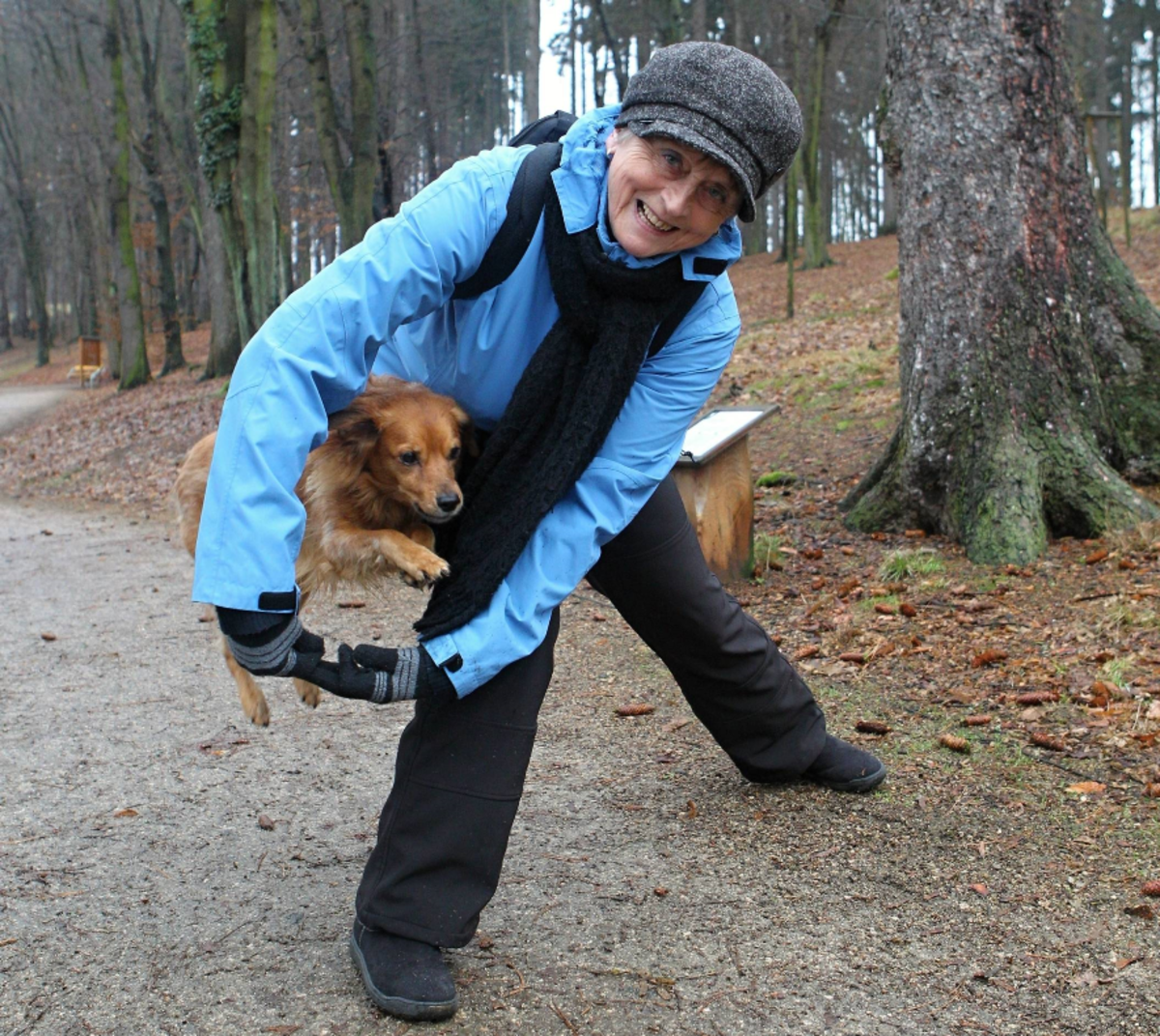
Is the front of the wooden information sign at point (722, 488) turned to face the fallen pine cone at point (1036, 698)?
no

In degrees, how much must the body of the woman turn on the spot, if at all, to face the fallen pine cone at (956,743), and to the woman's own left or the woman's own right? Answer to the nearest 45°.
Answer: approximately 135° to the woman's own left

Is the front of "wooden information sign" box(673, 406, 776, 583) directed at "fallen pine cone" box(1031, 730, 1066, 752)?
no

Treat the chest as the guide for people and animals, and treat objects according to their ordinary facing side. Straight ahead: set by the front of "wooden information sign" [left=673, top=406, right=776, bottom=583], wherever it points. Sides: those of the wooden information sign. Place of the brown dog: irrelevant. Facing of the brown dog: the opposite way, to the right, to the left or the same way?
to the left

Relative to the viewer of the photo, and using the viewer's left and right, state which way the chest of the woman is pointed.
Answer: facing the viewer

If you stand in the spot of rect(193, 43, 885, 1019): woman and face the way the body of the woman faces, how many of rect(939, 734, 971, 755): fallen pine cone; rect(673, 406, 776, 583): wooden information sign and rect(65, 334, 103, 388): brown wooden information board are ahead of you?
0

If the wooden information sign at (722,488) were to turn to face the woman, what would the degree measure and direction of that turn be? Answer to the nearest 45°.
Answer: approximately 45° to its left

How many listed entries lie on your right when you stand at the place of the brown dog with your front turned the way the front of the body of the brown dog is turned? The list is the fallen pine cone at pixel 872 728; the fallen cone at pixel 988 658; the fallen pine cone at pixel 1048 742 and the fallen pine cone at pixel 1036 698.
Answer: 0

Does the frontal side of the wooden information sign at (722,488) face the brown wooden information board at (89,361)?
no

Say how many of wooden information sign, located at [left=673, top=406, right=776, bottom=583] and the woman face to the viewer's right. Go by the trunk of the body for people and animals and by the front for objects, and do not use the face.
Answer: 0

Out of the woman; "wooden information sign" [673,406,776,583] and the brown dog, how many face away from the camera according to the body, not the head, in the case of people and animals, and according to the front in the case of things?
0

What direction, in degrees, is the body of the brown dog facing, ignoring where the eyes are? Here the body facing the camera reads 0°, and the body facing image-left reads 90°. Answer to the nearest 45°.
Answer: approximately 315°

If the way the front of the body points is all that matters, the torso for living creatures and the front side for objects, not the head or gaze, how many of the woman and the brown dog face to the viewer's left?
0

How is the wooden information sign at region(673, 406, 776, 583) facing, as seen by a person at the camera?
facing the viewer and to the left of the viewer

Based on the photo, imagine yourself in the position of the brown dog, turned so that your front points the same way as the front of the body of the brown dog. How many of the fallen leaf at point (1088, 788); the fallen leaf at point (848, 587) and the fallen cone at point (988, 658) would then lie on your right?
0

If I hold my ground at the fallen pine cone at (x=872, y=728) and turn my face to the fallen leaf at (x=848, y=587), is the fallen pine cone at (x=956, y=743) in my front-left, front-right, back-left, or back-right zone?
back-right

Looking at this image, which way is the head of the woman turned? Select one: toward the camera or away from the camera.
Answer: toward the camera
